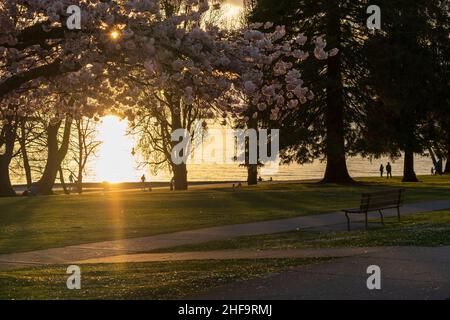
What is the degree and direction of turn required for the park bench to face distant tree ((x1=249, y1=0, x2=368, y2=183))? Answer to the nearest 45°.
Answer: approximately 45° to its right

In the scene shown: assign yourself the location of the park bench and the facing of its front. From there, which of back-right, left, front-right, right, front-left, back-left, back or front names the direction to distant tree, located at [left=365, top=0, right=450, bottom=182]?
front-right

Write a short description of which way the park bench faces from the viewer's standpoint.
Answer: facing away from the viewer and to the left of the viewer
